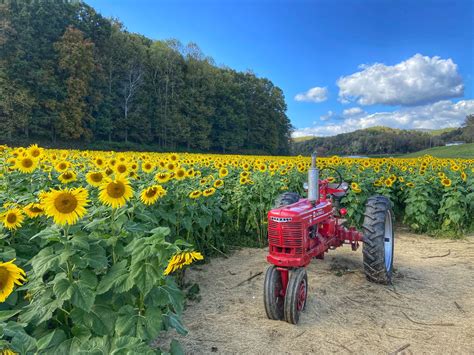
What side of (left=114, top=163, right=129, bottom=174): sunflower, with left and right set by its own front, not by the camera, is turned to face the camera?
front

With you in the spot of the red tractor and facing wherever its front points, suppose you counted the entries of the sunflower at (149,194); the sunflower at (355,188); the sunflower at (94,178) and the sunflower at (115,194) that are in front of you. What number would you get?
3

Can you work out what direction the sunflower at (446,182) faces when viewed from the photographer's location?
facing the viewer

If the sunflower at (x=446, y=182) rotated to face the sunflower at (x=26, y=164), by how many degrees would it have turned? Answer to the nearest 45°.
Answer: approximately 45° to its right

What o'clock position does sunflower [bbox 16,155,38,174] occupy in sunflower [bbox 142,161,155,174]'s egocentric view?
sunflower [bbox 16,155,38,174] is roughly at 2 o'clock from sunflower [bbox 142,161,155,174].

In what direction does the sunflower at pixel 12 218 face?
toward the camera

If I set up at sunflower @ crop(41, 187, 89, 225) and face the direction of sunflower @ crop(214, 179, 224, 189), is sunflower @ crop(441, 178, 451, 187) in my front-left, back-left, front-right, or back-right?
front-right

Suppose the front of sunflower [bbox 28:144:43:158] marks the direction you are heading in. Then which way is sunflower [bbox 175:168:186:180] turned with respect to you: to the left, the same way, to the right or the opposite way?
the same way

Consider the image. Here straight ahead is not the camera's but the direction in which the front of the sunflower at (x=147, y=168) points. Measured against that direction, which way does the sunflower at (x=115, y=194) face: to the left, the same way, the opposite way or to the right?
the same way

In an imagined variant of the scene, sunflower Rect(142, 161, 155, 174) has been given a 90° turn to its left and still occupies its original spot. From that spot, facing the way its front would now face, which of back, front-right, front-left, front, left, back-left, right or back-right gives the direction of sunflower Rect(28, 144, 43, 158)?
back

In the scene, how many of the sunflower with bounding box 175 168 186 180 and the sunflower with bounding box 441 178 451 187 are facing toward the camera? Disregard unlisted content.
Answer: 2

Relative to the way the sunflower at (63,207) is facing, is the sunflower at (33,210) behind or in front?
behind

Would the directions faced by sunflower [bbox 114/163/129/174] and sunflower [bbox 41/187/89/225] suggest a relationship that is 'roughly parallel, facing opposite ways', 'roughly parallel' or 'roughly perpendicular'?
roughly parallel

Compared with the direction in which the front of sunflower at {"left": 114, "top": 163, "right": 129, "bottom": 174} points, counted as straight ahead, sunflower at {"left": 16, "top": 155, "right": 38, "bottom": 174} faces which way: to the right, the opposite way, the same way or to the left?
the same way

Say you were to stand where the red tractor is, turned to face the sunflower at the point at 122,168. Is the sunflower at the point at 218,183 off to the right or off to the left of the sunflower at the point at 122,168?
right
